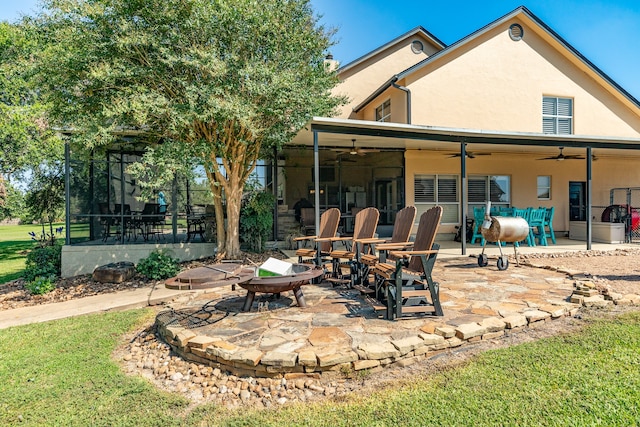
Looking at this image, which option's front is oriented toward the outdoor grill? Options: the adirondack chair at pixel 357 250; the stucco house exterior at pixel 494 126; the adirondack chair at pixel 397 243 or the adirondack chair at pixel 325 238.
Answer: the stucco house exterior

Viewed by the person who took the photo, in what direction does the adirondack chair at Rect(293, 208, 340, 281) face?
facing the viewer and to the left of the viewer

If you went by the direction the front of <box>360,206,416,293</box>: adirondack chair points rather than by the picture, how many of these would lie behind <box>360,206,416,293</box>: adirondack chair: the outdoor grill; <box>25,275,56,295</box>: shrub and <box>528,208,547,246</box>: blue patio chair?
2

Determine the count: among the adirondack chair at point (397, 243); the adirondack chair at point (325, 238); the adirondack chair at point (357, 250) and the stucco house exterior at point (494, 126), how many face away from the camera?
0

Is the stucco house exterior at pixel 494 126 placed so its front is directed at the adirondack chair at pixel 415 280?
yes

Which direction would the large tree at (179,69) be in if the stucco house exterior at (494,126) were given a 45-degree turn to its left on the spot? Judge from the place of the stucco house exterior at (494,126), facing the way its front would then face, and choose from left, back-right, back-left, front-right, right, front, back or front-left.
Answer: right

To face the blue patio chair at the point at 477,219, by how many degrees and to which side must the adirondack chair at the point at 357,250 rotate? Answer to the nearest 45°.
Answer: approximately 180°

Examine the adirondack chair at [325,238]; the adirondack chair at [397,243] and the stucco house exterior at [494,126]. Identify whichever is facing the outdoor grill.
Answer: the stucco house exterior

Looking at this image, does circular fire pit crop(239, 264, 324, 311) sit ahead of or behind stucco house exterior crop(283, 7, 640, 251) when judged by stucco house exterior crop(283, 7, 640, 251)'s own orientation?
ahead

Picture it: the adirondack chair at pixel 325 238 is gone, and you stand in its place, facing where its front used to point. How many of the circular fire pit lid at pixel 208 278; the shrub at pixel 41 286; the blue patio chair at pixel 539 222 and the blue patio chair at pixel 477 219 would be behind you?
2

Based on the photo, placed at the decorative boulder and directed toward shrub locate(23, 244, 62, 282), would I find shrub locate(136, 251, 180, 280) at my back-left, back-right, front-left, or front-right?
back-right

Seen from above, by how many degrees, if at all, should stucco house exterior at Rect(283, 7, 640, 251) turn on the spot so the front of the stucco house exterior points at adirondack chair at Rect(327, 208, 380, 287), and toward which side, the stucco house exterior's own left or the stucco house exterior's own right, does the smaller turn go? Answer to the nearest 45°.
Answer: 0° — it already faces it

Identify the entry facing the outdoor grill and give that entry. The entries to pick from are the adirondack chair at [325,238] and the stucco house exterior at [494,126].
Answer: the stucco house exterior

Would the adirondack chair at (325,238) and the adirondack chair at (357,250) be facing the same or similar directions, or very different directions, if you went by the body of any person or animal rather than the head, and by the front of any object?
same or similar directions

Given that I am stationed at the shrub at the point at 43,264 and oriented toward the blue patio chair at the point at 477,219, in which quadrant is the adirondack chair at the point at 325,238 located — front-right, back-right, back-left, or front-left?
front-right

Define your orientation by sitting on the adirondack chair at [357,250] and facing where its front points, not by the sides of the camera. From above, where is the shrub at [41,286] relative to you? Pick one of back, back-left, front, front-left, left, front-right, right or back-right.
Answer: front-right

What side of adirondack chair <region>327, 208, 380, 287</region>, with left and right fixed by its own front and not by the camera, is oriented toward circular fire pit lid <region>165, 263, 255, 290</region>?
front
